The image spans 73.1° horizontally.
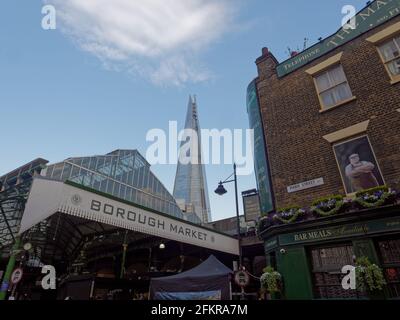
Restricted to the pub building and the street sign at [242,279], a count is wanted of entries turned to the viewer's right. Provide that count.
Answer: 0

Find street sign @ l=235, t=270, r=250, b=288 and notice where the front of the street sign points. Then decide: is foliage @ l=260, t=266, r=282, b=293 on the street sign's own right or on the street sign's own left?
on the street sign's own left

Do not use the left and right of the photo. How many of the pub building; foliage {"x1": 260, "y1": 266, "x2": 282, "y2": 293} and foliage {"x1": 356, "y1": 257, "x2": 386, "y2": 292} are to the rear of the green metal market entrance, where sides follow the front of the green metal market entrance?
0

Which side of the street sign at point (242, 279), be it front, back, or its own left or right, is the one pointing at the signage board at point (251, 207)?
back

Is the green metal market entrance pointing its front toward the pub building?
yes

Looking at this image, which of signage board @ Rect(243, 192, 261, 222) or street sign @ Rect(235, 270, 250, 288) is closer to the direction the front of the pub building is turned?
the street sign

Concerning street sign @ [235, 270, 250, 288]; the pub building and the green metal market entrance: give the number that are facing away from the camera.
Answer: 0

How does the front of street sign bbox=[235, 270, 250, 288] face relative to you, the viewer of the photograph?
facing the viewer

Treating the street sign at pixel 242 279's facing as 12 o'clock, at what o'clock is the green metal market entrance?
The green metal market entrance is roughly at 4 o'clock from the street sign.

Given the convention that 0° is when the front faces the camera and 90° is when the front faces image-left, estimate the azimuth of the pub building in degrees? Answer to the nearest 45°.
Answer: approximately 45°

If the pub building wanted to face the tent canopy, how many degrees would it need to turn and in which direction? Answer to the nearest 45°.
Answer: approximately 45° to its right

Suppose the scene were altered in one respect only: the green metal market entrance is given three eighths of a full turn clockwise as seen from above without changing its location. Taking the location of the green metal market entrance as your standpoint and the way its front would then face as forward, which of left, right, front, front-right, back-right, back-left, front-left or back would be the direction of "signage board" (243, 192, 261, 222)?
back

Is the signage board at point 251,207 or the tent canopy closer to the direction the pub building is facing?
the tent canopy

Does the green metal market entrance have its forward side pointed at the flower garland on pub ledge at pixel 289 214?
yes

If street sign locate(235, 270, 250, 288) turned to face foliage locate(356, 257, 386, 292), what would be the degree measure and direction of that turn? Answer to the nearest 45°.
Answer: approximately 45° to its left

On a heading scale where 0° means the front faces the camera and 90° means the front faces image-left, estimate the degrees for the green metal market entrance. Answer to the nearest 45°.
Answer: approximately 315°
